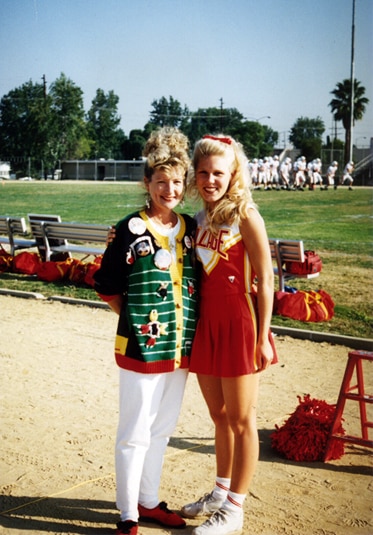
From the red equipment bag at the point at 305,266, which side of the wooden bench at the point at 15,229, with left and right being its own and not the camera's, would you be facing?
right

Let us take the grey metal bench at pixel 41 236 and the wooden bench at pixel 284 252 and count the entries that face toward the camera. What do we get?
0

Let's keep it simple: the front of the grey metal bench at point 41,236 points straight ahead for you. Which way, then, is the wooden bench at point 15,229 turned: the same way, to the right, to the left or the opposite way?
the same way

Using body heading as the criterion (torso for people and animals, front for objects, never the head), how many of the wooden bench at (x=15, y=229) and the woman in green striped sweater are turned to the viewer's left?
0

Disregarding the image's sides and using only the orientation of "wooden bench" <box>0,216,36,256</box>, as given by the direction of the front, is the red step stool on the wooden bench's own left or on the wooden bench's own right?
on the wooden bench's own right

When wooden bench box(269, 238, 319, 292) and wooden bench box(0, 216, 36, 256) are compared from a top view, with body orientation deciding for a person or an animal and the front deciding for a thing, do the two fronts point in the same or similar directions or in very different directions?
same or similar directions

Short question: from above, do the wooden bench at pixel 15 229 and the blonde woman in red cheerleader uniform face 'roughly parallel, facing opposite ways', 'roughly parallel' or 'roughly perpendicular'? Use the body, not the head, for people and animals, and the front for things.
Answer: roughly parallel, facing opposite ways

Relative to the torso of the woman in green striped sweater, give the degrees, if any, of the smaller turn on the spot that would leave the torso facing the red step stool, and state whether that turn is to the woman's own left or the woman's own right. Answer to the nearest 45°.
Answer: approximately 90° to the woman's own left

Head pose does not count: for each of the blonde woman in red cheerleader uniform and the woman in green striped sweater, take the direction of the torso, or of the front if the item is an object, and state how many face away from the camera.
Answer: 0

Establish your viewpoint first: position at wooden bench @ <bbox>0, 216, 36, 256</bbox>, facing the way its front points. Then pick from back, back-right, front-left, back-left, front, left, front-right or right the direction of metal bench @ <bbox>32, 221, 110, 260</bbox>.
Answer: right

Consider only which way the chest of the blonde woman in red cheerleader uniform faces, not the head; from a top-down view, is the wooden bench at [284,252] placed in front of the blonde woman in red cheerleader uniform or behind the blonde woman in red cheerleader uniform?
behind

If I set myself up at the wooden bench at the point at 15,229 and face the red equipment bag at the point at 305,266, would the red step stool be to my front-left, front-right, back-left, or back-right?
front-right

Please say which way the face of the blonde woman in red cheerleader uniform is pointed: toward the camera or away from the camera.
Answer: toward the camera

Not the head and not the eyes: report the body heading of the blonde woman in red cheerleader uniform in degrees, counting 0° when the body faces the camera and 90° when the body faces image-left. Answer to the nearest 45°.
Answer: approximately 45°
